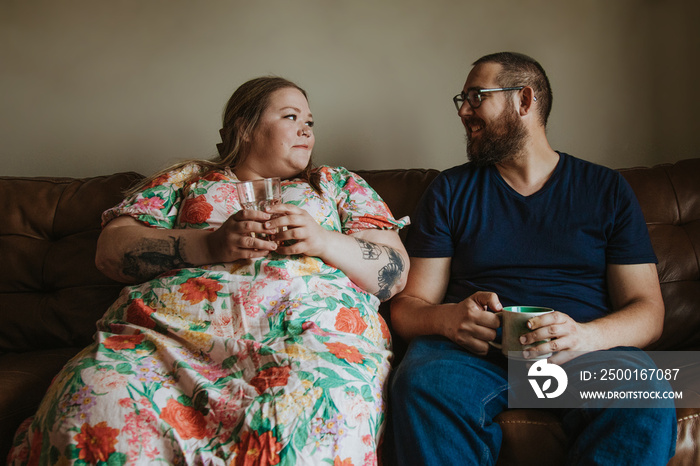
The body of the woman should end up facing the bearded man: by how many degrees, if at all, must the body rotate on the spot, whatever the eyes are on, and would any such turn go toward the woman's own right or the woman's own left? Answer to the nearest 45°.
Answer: approximately 90° to the woman's own left

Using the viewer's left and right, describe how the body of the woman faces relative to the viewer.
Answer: facing the viewer

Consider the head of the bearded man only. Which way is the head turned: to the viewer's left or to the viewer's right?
to the viewer's left
